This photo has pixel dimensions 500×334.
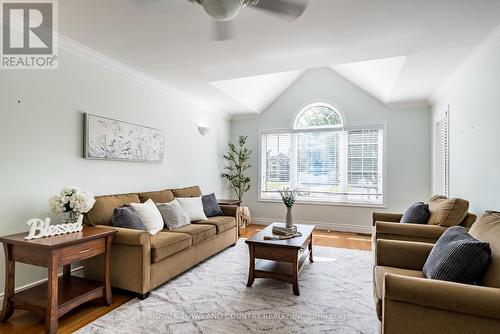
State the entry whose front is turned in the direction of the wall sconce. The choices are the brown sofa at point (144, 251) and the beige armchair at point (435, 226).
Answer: the beige armchair

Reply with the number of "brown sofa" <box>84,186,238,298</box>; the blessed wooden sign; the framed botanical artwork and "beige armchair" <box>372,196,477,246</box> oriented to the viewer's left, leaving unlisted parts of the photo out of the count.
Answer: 1

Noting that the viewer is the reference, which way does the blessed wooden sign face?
facing the viewer and to the right of the viewer

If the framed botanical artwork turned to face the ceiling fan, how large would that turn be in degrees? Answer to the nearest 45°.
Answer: approximately 45° to its right

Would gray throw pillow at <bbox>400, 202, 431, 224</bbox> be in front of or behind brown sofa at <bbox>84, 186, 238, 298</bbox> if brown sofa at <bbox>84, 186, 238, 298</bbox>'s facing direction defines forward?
in front

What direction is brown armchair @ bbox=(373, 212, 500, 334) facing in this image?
to the viewer's left

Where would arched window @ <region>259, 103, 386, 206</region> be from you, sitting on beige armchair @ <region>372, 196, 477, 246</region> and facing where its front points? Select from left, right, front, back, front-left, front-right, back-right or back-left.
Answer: front-right

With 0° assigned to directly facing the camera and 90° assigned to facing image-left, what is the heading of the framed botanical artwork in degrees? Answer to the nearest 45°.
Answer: approximately 315°

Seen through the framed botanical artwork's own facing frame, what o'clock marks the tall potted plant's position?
The tall potted plant is roughly at 9 o'clock from the framed botanical artwork.

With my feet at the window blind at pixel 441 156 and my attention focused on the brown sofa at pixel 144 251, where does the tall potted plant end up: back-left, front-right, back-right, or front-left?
front-right

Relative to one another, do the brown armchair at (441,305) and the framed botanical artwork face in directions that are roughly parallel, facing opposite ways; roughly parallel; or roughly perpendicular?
roughly parallel, facing opposite ways

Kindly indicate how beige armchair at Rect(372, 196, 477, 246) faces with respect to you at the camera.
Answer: facing to the left of the viewer

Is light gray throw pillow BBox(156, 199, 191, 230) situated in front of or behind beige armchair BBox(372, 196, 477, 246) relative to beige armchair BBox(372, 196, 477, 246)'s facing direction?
in front

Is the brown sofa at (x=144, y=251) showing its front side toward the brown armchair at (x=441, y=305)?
yes

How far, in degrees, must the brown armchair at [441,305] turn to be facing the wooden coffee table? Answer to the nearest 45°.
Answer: approximately 45° to its right
